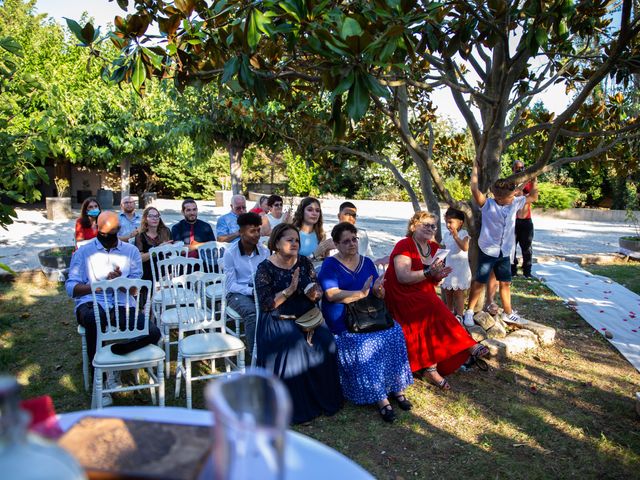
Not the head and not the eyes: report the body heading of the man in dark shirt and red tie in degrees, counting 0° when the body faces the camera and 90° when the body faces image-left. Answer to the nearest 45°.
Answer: approximately 0°

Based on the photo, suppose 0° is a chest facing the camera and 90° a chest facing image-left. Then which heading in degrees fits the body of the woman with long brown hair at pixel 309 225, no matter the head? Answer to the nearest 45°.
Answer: approximately 315°

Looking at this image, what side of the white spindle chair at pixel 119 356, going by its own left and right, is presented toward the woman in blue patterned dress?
left

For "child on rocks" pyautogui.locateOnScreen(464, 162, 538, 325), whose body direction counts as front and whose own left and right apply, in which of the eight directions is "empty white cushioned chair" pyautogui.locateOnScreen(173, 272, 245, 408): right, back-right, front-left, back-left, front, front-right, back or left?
front-right

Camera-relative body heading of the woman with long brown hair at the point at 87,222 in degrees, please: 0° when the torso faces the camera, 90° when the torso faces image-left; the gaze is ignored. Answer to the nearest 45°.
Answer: approximately 315°

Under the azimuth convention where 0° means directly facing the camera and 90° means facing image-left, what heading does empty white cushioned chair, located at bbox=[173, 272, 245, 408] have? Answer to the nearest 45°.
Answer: approximately 315°

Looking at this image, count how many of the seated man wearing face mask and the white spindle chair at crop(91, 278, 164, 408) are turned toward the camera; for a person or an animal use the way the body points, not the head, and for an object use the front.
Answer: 2

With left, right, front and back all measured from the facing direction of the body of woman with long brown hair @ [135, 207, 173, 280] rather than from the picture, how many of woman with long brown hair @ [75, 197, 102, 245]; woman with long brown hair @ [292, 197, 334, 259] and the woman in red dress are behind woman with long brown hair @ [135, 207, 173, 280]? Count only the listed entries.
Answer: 1
